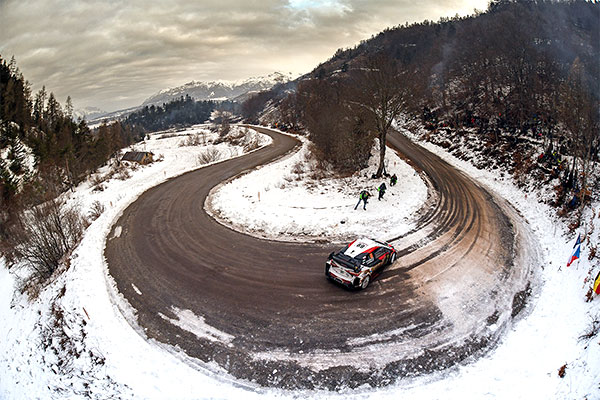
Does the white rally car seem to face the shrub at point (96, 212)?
no
